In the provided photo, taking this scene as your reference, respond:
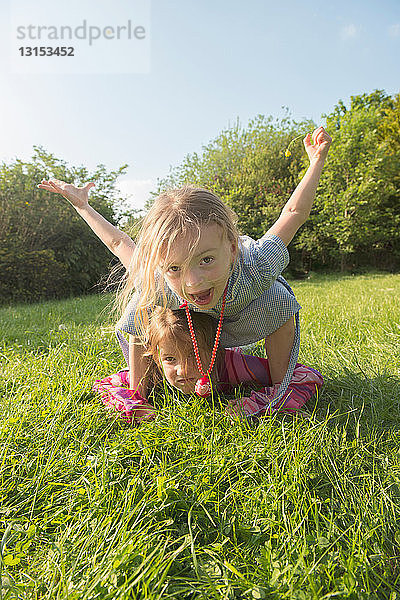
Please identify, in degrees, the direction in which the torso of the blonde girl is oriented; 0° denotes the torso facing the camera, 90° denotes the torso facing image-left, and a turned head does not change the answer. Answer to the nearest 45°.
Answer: approximately 0°

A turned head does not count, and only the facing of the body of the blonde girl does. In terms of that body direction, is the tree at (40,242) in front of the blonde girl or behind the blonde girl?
behind
